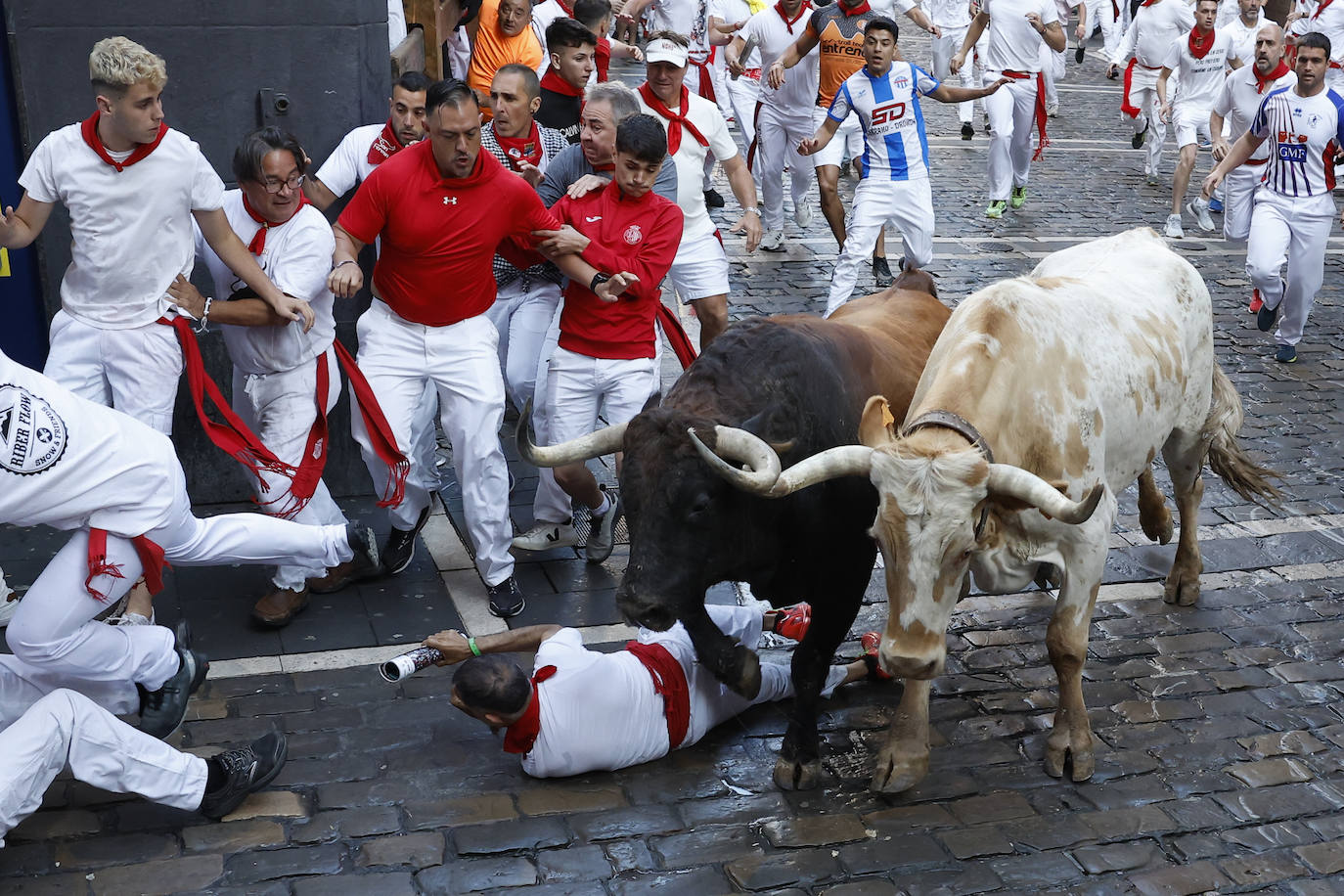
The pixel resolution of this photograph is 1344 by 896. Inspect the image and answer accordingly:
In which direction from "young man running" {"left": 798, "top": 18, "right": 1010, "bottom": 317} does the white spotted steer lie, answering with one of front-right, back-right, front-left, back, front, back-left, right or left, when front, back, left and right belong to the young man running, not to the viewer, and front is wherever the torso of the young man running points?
front

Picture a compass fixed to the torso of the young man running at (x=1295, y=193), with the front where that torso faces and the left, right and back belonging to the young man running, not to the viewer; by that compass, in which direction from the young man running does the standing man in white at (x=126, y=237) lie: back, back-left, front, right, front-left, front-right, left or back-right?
front-right

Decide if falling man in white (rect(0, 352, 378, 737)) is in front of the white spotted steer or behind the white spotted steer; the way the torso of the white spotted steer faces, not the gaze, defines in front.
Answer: in front

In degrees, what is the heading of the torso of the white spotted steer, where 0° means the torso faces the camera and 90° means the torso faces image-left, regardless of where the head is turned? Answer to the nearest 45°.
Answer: approximately 45°

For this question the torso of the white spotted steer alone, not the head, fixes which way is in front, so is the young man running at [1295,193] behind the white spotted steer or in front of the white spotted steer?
behind

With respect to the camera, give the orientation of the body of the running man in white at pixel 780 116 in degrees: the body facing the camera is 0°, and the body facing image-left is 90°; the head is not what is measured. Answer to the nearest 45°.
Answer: approximately 0°

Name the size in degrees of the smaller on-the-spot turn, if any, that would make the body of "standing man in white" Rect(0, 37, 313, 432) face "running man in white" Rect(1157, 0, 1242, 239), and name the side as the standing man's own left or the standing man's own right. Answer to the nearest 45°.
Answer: approximately 135° to the standing man's own left

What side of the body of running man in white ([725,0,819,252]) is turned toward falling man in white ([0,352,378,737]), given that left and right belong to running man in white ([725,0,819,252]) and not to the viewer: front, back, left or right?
front

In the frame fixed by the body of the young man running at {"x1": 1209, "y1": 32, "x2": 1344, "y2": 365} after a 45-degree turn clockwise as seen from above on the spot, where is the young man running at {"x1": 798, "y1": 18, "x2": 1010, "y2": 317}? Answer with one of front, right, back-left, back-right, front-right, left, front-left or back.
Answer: front-right

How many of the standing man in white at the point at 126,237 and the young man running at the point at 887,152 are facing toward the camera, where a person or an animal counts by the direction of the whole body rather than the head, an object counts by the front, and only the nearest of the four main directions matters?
2

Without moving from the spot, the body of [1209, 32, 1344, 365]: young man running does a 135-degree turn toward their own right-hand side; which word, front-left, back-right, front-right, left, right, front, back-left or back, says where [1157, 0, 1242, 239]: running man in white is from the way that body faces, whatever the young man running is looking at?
front-right

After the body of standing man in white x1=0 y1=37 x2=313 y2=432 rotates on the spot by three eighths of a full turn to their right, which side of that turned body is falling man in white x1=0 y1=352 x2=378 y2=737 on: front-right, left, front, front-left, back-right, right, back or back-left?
back-left
